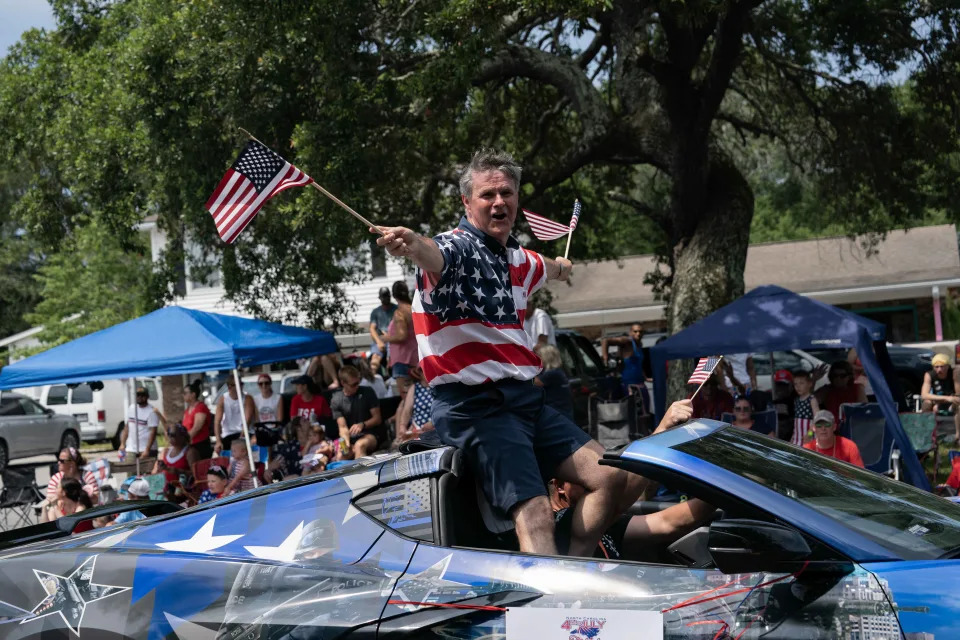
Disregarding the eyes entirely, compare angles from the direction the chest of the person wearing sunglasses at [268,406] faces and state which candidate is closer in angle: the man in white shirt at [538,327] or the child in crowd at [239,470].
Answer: the child in crowd

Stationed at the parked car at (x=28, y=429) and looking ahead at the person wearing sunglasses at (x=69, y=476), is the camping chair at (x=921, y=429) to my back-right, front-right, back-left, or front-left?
front-left

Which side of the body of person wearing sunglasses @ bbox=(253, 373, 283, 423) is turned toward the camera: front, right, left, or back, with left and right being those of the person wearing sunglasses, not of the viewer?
front

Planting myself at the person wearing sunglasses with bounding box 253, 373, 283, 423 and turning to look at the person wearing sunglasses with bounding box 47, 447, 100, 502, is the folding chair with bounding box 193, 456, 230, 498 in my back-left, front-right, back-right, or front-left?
front-left

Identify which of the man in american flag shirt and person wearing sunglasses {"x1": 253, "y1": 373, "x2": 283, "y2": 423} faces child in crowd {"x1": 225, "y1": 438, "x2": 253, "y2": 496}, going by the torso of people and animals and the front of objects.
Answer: the person wearing sunglasses

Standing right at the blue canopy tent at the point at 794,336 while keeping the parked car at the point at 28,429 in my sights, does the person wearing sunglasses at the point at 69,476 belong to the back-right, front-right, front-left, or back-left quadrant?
front-left

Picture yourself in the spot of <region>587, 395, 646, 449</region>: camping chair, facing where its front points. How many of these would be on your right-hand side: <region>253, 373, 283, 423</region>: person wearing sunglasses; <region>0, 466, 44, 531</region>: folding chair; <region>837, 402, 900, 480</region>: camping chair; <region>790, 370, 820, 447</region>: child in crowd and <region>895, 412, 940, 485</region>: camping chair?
2

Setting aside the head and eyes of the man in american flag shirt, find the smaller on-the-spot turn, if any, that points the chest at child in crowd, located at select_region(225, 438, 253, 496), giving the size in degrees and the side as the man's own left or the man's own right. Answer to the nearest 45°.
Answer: approximately 180°

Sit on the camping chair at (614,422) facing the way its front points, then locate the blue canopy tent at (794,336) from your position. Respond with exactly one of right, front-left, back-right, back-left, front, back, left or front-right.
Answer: front-left

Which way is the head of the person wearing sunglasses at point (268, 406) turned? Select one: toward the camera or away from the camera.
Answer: toward the camera

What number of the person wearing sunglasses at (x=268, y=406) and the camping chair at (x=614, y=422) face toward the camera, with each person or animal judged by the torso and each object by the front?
2

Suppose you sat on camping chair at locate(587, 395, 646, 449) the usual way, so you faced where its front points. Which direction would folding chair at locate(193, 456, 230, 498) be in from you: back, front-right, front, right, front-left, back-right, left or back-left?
right

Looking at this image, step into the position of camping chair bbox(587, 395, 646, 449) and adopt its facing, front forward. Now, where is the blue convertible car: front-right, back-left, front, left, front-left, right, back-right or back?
front

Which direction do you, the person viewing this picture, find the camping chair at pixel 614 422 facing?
facing the viewer

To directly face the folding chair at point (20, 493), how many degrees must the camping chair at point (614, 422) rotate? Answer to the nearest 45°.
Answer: approximately 90° to its right

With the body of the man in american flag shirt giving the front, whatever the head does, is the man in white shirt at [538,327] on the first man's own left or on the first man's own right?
on the first man's own left

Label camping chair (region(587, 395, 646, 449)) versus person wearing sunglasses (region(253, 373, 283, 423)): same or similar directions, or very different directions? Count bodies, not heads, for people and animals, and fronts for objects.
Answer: same or similar directions

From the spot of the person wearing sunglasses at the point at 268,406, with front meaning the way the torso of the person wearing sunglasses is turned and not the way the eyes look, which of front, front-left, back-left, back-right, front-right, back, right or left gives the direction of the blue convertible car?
front

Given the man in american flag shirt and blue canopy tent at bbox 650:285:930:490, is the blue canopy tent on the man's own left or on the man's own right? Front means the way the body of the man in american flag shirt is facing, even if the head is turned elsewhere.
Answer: on the man's own left
